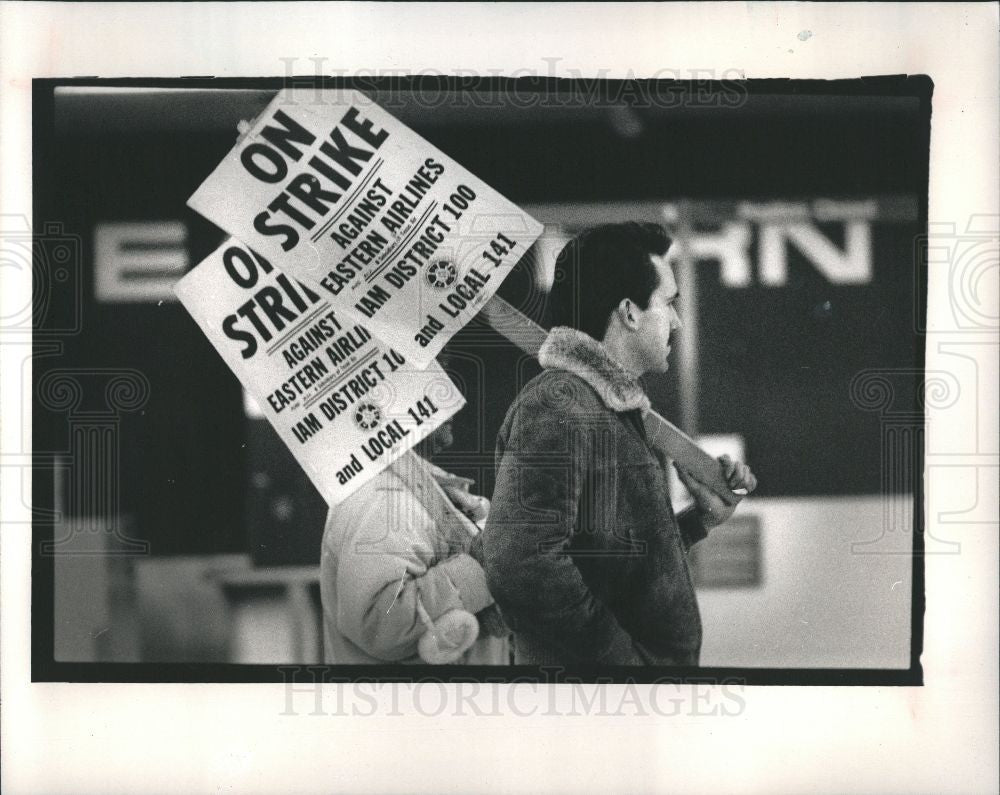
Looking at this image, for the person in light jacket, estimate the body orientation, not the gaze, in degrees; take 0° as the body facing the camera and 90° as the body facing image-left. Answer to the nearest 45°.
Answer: approximately 270°

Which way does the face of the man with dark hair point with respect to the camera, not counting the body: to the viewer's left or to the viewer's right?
to the viewer's right
